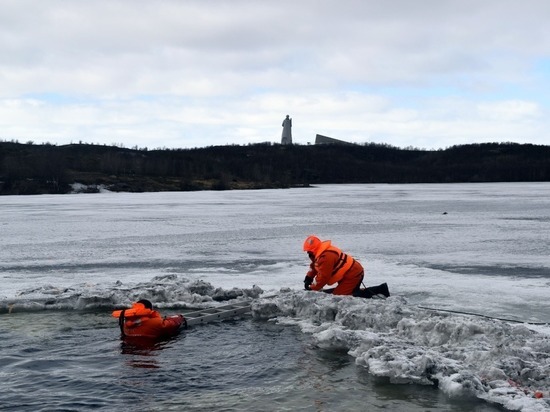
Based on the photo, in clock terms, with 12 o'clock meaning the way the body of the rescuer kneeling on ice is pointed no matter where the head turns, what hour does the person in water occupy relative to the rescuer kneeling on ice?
The person in water is roughly at 11 o'clock from the rescuer kneeling on ice.

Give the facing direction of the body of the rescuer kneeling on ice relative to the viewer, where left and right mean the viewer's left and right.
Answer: facing to the left of the viewer
